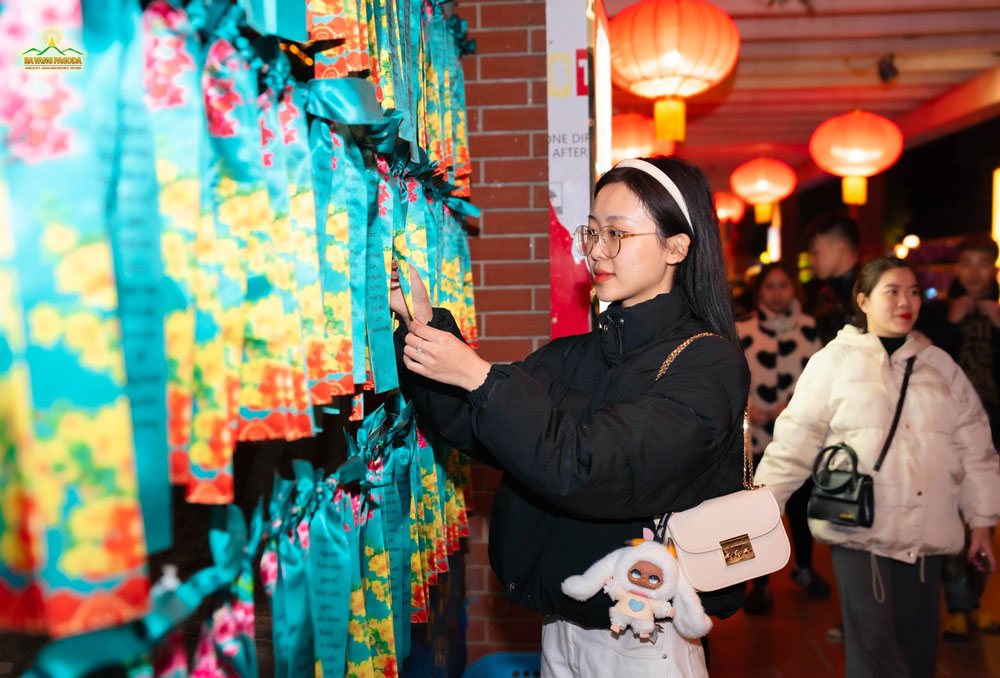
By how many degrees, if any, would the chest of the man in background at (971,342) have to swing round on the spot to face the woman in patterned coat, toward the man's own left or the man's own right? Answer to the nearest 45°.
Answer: approximately 90° to the man's own right

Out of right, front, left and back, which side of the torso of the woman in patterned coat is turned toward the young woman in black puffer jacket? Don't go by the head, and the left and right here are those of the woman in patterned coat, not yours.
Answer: front

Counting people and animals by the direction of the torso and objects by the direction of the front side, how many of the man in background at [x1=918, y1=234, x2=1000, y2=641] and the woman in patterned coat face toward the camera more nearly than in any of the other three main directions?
2

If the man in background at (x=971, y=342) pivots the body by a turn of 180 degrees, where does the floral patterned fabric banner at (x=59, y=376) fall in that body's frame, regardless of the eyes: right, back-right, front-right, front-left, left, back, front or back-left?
back

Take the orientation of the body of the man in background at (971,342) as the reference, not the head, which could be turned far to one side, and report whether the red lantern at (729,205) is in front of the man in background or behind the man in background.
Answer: behind

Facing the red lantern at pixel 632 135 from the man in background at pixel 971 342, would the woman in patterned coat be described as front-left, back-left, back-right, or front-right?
front-left

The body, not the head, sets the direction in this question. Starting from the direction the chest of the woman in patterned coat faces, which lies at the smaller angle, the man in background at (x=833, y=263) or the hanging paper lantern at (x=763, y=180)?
the man in background

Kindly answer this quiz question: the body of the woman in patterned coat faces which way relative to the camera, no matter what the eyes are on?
toward the camera

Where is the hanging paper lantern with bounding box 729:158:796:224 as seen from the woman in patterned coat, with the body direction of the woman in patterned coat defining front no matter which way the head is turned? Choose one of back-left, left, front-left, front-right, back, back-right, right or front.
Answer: back

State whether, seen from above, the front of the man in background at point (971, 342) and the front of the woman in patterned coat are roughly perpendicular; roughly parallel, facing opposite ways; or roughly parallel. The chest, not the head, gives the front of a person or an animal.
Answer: roughly parallel

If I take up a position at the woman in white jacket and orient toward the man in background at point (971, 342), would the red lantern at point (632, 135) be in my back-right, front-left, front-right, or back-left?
front-left

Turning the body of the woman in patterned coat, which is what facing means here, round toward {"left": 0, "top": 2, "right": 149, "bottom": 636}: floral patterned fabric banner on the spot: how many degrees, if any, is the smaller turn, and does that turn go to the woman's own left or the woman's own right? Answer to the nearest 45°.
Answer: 0° — they already face it

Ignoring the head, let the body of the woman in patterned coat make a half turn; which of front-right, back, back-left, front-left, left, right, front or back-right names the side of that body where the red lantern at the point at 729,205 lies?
front

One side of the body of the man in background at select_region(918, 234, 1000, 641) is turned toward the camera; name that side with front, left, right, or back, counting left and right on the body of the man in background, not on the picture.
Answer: front

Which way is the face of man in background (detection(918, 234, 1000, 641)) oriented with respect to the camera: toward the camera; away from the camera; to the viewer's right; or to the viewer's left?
toward the camera

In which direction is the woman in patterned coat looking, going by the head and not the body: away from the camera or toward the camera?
toward the camera
